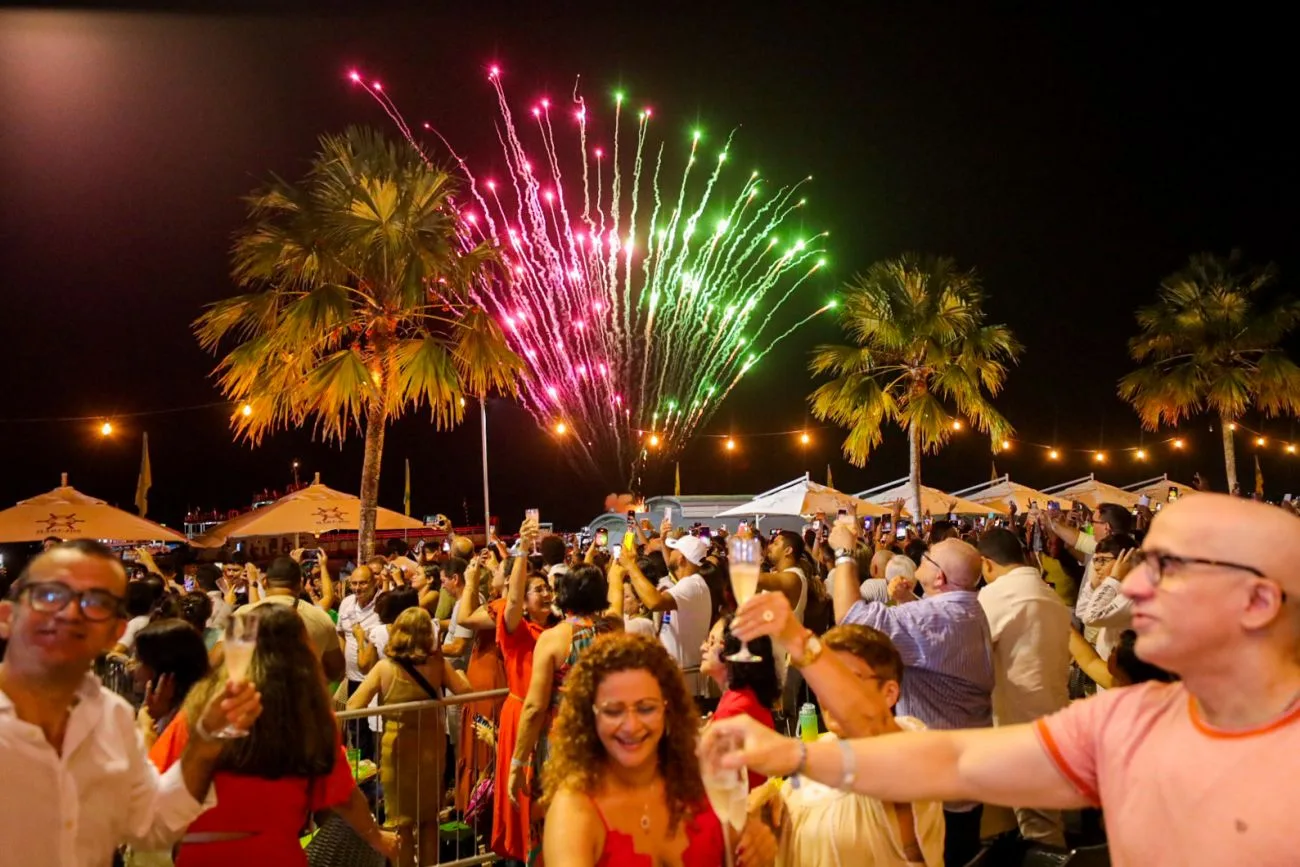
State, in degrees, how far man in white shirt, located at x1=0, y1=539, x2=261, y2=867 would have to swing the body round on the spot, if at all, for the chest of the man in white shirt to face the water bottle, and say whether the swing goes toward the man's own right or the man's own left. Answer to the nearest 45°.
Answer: approximately 90° to the man's own left

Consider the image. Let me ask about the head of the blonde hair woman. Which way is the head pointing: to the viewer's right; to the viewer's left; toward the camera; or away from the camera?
away from the camera

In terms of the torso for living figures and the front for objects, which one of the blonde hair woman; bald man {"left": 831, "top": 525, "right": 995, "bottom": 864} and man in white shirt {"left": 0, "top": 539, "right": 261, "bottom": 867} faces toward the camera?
the man in white shirt

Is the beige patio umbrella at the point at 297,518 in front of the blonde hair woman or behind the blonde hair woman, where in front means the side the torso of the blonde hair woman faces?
in front

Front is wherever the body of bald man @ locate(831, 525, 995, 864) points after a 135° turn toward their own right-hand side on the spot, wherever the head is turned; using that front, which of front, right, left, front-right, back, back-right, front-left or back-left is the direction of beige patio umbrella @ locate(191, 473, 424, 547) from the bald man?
back-left

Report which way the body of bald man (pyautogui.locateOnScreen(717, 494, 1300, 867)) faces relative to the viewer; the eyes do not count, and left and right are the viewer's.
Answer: facing the viewer and to the left of the viewer

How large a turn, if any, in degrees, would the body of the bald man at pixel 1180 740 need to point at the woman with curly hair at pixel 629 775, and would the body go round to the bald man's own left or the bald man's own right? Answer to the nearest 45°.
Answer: approximately 90° to the bald man's own right

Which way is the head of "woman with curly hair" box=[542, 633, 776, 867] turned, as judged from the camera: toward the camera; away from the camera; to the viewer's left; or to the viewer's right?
toward the camera

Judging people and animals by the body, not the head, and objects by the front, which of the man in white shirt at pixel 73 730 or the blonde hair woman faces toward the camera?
the man in white shirt

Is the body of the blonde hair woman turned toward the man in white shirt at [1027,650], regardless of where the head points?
no

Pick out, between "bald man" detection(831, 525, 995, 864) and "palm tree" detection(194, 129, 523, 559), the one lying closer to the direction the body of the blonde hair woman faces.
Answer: the palm tree

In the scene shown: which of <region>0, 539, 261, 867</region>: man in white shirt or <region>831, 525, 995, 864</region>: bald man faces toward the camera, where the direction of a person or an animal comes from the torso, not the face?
the man in white shirt

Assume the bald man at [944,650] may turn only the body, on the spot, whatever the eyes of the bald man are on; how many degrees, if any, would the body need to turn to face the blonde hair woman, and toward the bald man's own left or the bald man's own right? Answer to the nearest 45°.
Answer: approximately 45° to the bald man's own left

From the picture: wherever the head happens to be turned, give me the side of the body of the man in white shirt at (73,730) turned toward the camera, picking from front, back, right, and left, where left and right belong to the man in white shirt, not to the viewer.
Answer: front

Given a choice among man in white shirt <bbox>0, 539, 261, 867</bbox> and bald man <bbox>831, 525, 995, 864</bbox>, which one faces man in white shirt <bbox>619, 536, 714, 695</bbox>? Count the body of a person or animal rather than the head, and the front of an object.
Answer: the bald man

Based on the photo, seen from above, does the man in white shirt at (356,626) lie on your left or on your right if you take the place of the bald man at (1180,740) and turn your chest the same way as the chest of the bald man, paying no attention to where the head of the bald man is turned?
on your right

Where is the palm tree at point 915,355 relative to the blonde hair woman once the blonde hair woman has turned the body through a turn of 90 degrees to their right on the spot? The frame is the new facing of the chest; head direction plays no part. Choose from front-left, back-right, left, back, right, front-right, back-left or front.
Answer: front-left

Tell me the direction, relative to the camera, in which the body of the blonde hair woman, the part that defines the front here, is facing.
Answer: away from the camera

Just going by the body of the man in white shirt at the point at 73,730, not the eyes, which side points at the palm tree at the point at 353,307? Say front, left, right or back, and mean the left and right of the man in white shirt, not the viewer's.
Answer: back

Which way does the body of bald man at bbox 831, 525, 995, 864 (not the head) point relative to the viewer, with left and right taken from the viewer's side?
facing away from the viewer and to the left of the viewer
